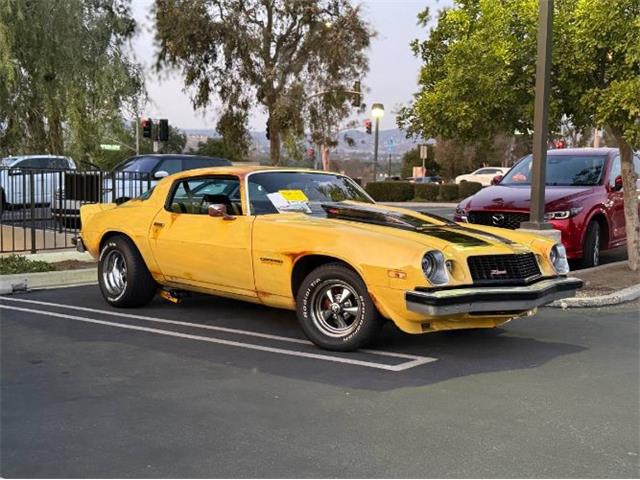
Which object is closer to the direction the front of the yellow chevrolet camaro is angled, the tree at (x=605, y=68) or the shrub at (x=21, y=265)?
the tree

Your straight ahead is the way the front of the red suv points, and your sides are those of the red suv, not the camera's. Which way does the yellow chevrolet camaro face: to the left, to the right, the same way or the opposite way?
to the left

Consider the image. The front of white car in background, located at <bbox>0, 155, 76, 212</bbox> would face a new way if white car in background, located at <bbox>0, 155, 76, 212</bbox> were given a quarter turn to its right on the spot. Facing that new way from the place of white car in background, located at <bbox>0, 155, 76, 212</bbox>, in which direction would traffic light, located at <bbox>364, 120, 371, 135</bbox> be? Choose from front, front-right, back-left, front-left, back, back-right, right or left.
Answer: front-right

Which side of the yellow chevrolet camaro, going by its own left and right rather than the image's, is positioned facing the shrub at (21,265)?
back

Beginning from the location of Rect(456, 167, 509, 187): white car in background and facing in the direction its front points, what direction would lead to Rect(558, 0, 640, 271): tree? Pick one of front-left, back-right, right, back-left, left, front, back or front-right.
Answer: left

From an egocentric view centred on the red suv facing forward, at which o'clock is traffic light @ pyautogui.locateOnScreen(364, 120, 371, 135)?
The traffic light is roughly at 4 o'clock from the red suv.

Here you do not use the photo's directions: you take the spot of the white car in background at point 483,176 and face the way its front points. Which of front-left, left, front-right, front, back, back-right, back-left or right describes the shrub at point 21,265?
left

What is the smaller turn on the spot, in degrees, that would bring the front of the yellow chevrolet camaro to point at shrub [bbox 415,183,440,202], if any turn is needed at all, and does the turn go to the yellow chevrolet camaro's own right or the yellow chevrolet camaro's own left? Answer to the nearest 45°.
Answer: approximately 135° to the yellow chevrolet camaro's own left

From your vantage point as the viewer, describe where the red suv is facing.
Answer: facing the viewer and to the left of the viewer

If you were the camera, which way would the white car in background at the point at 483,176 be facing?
facing to the left of the viewer

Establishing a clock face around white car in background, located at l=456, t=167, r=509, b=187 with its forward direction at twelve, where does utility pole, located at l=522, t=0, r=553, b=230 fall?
The utility pole is roughly at 9 o'clock from the white car in background.

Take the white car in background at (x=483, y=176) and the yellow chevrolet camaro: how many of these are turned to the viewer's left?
1

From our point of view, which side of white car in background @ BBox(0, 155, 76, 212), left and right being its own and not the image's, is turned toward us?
left

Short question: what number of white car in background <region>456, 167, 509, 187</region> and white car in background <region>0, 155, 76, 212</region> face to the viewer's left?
2

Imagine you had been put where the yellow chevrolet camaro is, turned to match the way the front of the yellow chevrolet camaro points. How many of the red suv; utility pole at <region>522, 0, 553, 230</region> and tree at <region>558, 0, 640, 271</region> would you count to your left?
3

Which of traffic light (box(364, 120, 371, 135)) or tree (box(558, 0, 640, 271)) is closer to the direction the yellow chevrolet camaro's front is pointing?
the tree
